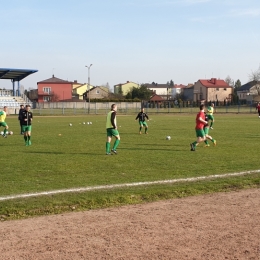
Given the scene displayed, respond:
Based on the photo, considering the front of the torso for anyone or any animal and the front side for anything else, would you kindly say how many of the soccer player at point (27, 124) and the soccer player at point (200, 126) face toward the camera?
1

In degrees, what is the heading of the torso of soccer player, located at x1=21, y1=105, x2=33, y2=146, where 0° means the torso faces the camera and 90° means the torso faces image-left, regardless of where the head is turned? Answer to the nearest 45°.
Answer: approximately 0°

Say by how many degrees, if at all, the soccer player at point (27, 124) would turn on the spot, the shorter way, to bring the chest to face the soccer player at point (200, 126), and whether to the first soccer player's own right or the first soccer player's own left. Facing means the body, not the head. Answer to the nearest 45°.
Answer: approximately 45° to the first soccer player's own left

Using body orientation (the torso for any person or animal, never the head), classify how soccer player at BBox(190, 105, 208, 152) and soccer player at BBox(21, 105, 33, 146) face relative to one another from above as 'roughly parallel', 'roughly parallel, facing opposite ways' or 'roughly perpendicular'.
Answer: roughly perpendicular
